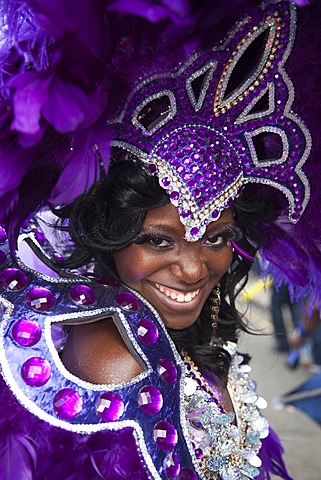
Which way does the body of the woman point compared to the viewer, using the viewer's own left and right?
facing the viewer and to the right of the viewer
